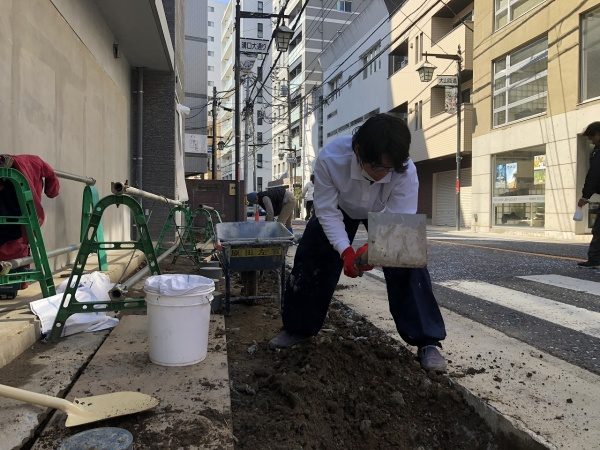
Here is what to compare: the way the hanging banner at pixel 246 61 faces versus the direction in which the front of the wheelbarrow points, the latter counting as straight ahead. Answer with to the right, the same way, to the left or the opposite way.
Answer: the opposite way

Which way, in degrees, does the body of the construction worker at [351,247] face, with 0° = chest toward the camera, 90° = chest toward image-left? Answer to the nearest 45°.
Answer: approximately 0°

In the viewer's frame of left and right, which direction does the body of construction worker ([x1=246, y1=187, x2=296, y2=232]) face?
facing to the left of the viewer

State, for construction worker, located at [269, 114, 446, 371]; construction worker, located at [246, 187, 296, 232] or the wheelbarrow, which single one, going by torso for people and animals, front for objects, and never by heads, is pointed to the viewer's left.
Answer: construction worker, located at [246, 187, 296, 232]

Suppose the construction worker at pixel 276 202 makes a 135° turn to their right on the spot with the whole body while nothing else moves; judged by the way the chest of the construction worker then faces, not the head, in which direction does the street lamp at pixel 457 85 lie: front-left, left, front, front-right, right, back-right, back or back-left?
front

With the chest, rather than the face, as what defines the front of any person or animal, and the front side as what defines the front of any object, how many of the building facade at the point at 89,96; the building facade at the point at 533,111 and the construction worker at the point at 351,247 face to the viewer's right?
1

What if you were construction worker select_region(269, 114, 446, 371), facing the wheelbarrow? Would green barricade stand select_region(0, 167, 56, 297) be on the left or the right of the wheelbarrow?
left

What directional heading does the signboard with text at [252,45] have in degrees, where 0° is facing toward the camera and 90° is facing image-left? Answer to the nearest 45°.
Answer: approximately 0°

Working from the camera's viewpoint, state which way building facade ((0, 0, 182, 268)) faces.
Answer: facing to the right of the viewer

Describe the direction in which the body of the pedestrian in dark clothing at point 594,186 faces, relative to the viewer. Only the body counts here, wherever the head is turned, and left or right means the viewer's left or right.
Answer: facing to the left of the viewer
